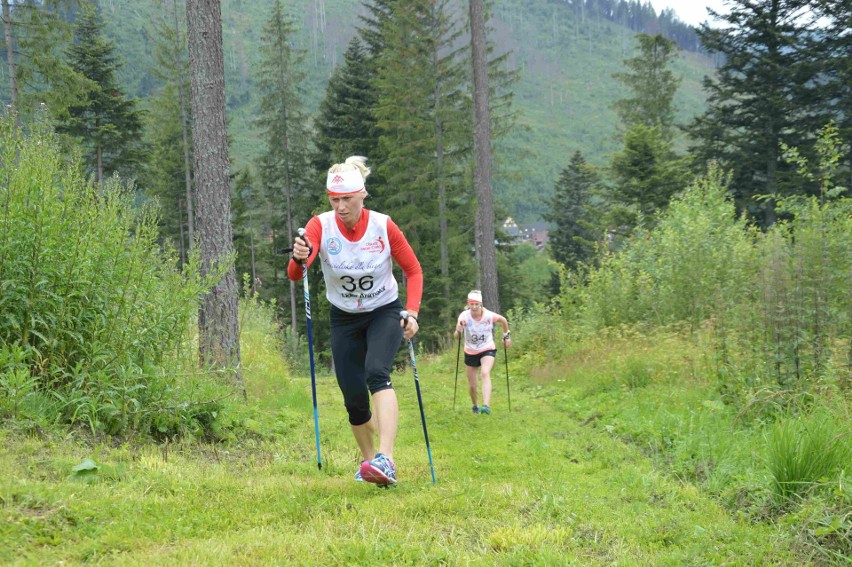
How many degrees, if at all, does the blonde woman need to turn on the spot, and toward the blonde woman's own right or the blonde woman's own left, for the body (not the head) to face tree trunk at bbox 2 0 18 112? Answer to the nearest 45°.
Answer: approximately 135° to the blonde woman's own right

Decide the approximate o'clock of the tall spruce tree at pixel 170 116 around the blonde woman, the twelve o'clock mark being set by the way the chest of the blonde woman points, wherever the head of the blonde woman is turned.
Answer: The tall spruce tree is roughly at 5 o'clock from the blonde woman.

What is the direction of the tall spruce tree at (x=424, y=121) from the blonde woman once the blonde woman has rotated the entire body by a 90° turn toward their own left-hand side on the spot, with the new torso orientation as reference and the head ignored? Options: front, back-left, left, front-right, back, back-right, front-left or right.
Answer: left

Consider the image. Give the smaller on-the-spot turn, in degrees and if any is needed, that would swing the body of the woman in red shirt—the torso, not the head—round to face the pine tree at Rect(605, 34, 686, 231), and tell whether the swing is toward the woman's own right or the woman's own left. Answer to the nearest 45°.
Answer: approximately 135° to the woman's own left

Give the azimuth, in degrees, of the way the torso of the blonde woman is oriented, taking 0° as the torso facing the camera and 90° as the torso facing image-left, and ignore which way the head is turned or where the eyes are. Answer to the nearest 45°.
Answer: approximately 0°

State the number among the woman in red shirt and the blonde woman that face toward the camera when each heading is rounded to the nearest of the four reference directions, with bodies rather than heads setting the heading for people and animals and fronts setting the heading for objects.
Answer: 2

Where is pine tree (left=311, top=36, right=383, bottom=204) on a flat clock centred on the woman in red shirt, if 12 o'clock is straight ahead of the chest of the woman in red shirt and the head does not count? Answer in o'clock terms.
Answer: The pine tree is roughly at 6 o'clock from the woman in red shirt.

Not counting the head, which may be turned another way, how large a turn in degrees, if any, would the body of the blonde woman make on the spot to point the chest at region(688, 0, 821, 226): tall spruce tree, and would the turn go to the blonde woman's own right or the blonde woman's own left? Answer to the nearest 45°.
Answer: approximately 135° to the blonde woman's own left

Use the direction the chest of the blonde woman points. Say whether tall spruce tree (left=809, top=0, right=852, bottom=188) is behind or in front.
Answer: behind

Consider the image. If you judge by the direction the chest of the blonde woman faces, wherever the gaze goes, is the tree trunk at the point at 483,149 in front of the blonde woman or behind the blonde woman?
behind
